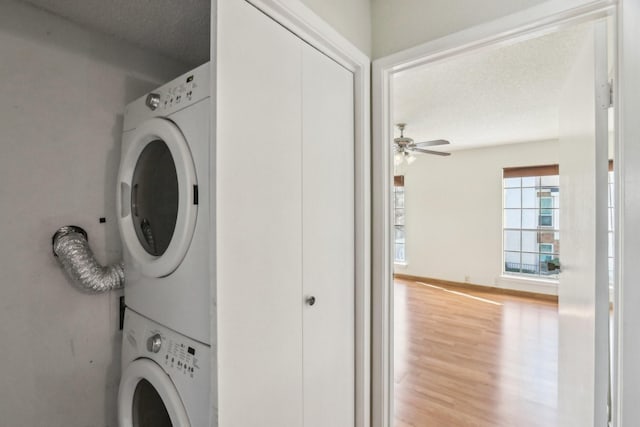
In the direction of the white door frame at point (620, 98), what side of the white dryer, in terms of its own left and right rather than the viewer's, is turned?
left

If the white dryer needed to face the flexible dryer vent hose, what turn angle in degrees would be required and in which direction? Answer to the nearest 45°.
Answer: approximately 90° to its right
